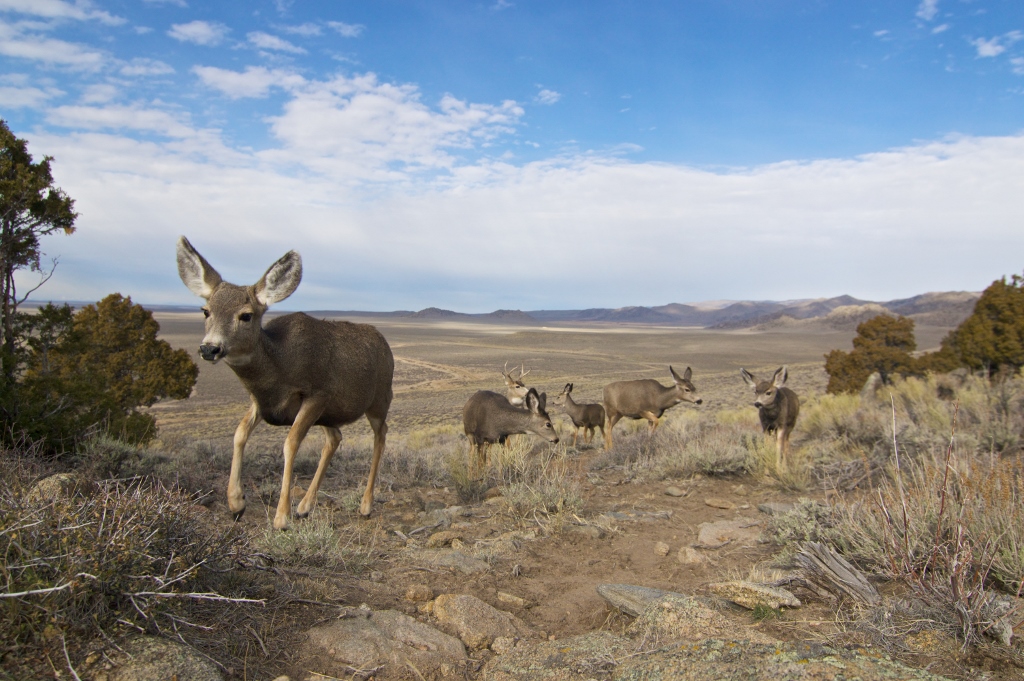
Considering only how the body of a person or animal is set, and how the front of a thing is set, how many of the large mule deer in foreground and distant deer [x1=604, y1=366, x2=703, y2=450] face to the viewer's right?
1

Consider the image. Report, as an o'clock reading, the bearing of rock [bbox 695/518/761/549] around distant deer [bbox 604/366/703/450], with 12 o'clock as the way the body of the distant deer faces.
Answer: The rock is roughly at 3 o'clock from the distant deer.

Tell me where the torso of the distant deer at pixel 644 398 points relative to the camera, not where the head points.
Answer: to the viewer's right

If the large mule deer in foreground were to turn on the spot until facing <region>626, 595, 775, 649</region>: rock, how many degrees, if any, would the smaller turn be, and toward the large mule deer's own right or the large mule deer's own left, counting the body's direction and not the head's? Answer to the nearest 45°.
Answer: approximately 90° to the large mule deer's own left

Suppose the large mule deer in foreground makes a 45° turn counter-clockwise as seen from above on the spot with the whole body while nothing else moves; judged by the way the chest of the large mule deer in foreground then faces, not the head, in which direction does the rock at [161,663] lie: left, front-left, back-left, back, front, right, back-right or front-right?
front

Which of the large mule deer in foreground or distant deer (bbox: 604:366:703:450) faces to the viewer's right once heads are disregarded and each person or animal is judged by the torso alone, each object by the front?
the distant deer

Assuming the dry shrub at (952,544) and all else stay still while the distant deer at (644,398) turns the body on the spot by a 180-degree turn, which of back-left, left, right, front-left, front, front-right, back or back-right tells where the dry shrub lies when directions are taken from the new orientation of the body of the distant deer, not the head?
left

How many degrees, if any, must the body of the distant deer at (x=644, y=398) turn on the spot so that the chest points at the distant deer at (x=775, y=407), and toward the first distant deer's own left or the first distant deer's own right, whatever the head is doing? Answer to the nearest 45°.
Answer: approximately 45° to the first distant deer's own right

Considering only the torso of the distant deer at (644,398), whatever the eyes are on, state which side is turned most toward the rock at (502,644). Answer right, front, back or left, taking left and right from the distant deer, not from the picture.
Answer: right

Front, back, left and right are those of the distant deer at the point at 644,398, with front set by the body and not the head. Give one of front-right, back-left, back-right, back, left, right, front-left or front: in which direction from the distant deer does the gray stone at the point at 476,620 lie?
right

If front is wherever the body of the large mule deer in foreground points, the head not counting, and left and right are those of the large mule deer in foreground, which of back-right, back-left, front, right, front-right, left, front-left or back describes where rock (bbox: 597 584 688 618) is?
left

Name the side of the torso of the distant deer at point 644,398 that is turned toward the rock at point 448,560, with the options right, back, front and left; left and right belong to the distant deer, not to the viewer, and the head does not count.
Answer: right

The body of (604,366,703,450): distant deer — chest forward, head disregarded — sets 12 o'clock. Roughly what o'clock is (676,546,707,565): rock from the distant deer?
The rock is roughly at 3 o'clock from the distant deer.

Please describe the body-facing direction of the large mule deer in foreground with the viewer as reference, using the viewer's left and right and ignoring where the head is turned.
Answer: facing the viewer and to the left of the viewer
